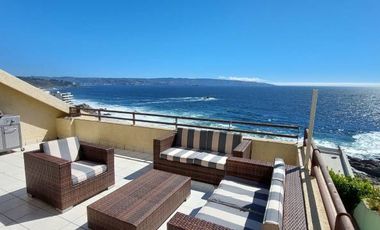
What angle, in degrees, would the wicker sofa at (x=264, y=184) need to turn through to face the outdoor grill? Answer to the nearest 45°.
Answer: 0° — it already faces it

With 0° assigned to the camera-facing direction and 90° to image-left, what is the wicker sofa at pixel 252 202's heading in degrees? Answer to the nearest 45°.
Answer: approximately 90°

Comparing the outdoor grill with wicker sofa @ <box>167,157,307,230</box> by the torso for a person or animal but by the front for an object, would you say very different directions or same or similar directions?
very different directions

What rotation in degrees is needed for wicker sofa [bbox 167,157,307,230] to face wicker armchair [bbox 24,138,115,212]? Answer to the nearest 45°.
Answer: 0° — it already faces it

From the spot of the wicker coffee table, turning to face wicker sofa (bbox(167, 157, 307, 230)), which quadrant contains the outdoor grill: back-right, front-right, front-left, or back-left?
back-left
